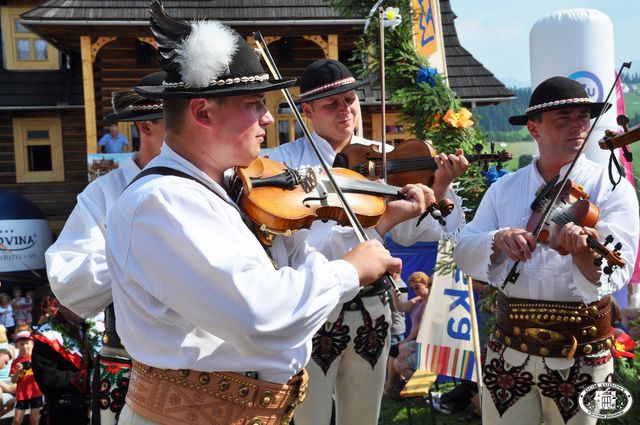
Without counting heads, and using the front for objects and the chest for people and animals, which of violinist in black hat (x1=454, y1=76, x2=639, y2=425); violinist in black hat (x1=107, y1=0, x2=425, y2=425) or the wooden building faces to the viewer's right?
violinist in black hat (x1=107, y1=0, x2=425, y2=425)

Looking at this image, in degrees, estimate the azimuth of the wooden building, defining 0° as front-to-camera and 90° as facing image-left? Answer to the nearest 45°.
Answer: approximately 0°

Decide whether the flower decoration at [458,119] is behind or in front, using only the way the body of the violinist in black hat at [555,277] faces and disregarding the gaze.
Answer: behind

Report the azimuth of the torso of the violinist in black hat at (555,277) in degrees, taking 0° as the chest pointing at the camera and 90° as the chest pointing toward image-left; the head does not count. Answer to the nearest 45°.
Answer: approximately 0°

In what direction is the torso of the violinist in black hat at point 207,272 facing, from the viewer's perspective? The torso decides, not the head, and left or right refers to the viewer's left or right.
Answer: facing to the right of the viewer

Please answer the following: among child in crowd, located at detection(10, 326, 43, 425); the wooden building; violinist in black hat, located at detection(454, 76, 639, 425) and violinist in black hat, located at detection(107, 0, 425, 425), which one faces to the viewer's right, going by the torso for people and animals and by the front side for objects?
violinist in black hat, located at detection(107, 0, 425, 425)

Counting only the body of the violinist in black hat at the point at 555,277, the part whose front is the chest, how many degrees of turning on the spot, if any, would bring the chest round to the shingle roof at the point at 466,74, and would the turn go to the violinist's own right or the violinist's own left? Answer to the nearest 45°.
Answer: approximately 180°

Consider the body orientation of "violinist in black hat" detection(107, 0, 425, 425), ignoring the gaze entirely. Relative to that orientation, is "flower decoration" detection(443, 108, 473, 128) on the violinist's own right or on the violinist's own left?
on the violinist's own left

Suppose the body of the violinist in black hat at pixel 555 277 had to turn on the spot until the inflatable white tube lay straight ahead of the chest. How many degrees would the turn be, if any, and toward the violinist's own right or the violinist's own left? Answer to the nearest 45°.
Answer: approximately 180°
